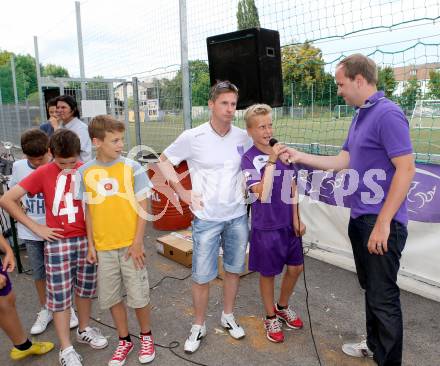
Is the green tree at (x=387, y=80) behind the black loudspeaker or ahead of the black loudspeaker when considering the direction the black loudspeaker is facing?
behind

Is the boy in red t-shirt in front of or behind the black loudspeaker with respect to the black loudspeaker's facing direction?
in front

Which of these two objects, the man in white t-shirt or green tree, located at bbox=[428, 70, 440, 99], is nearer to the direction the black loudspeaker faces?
the man in white t-shirt

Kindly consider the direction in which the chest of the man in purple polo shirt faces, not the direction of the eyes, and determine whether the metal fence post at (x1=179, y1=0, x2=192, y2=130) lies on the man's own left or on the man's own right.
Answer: on the man's own right

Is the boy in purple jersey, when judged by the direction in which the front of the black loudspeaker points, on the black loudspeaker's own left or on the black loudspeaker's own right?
on the black loudspeaker's own left

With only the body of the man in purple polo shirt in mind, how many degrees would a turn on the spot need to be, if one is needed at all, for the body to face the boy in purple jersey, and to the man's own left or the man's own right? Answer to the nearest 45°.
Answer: approximately 45° to the man's own right

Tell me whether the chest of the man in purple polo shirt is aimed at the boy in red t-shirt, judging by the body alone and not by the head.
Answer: yes

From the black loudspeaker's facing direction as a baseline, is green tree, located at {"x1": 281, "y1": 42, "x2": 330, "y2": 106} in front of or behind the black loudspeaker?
behind

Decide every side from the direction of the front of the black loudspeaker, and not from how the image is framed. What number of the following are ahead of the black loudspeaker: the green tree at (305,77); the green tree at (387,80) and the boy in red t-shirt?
1

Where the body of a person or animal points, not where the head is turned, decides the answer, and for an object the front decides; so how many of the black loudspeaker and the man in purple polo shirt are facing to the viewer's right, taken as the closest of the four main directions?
0

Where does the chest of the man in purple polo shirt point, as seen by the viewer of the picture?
to the viewer's left

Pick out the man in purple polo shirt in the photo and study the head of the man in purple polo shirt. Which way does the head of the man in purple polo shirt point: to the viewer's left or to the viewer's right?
to the viewer's left

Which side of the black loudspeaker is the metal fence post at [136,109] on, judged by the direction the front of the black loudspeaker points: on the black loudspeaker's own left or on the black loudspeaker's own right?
on the black loudspeaker's own right

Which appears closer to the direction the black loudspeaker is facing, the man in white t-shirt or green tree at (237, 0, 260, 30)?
the man in white t-shirt

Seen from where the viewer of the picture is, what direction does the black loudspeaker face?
facing the viewer and to the left of the viewer

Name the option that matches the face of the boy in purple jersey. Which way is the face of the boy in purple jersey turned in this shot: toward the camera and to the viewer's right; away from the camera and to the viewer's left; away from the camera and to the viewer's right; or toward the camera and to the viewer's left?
toward the camera and to the viewer's right

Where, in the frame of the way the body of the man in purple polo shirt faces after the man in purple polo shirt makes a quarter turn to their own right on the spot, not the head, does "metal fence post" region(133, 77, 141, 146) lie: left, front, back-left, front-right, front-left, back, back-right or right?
front-left
